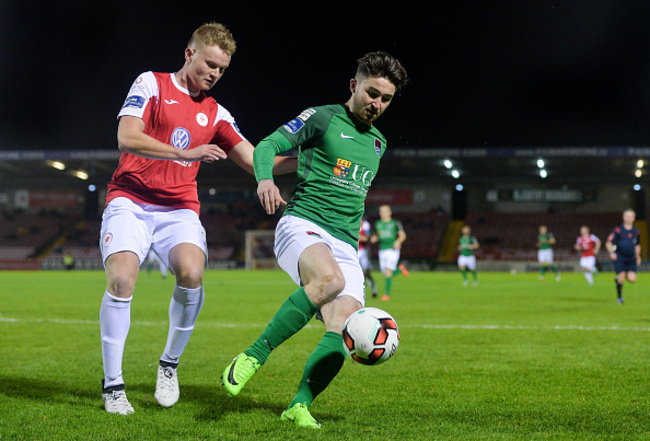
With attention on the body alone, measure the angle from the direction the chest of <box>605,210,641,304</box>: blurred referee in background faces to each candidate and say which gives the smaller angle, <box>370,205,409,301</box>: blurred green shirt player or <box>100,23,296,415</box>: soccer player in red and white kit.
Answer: the soccer player in red and white kit

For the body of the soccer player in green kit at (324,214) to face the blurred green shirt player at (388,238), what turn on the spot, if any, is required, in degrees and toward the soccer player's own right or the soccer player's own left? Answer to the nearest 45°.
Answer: approximately 135° to the soccer player's own left

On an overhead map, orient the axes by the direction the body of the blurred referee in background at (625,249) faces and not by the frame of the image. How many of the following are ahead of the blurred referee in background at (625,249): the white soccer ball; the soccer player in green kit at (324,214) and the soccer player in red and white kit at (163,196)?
3

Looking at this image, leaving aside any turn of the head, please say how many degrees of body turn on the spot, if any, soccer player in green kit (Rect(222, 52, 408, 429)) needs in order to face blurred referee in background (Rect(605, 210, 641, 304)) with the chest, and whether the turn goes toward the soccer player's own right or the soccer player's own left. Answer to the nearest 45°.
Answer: approximately 90° to the soccer player's own left

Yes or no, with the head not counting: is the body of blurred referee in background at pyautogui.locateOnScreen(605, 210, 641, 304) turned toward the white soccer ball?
yes

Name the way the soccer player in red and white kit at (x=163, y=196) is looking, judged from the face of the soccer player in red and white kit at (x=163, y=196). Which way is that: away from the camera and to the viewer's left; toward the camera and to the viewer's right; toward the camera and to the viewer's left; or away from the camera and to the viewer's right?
toward the camera and to the viewer's right

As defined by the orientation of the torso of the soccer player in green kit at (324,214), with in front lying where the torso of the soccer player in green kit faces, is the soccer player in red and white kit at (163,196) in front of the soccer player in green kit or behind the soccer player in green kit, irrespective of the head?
behind

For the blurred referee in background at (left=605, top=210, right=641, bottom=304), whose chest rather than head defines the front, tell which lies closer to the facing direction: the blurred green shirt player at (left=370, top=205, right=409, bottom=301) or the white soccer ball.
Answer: the white soccer ball

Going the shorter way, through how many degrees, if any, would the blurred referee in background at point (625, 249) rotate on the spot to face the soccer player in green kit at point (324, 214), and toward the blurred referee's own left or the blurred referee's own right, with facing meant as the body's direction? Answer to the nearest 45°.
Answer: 0° — they already face them

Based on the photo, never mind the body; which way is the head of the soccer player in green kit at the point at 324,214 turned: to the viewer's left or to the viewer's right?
to the viewer's right
